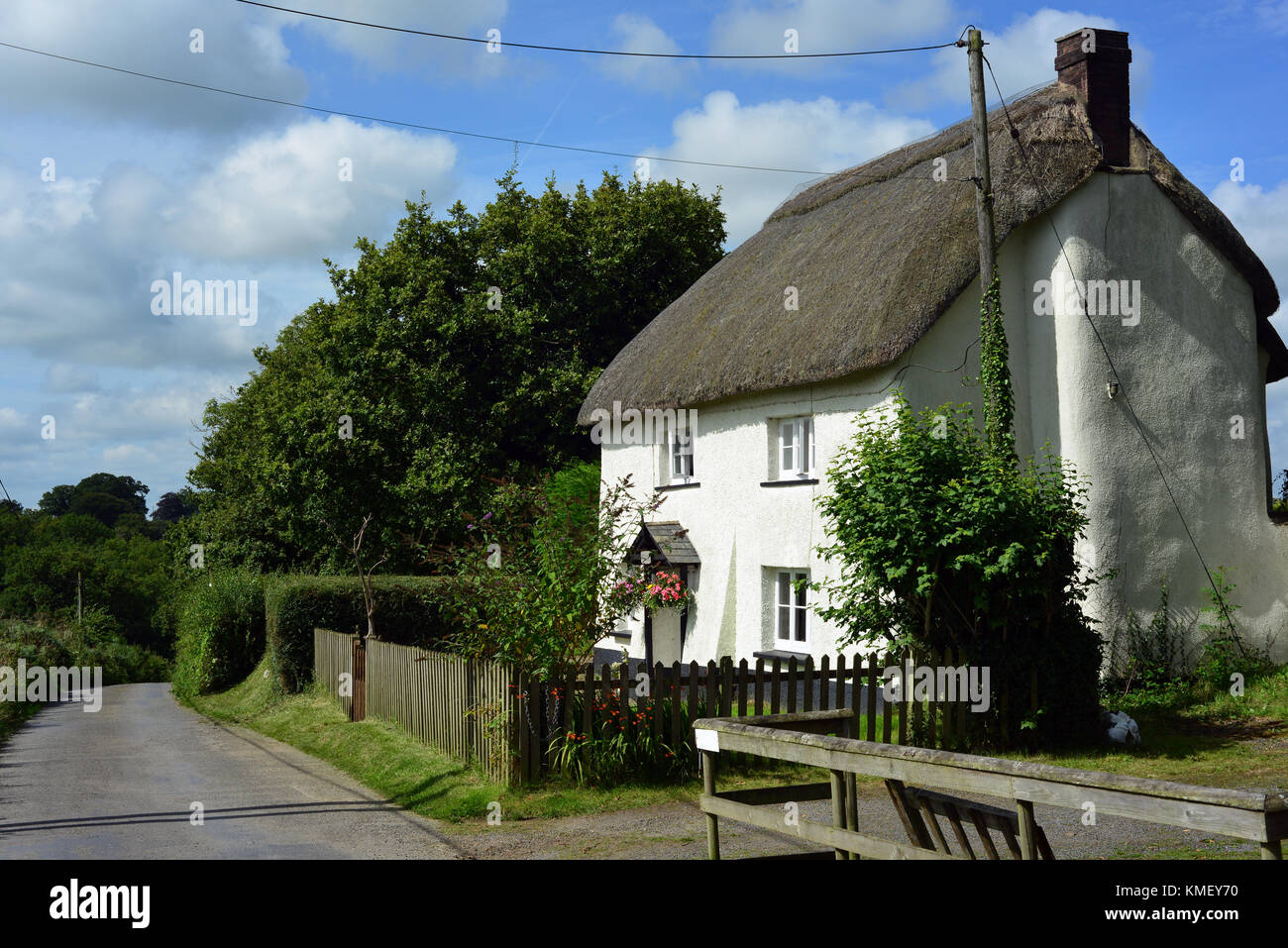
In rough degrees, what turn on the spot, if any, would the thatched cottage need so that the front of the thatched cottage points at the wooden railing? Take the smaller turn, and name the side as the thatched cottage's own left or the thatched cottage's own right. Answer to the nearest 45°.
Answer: approximately 45° to the thatched cottage's own left

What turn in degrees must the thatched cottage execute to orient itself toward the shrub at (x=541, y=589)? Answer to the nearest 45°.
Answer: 0° — it already faces it

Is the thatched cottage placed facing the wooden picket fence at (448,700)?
yes

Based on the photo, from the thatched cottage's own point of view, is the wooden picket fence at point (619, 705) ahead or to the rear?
ahead

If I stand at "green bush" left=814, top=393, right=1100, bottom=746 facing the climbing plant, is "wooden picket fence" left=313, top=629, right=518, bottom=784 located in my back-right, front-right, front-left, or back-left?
back-left

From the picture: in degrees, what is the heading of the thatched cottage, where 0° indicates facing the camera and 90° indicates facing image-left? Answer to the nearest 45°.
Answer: approximately 45°

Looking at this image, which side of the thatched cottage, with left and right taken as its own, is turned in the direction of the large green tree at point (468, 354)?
right
